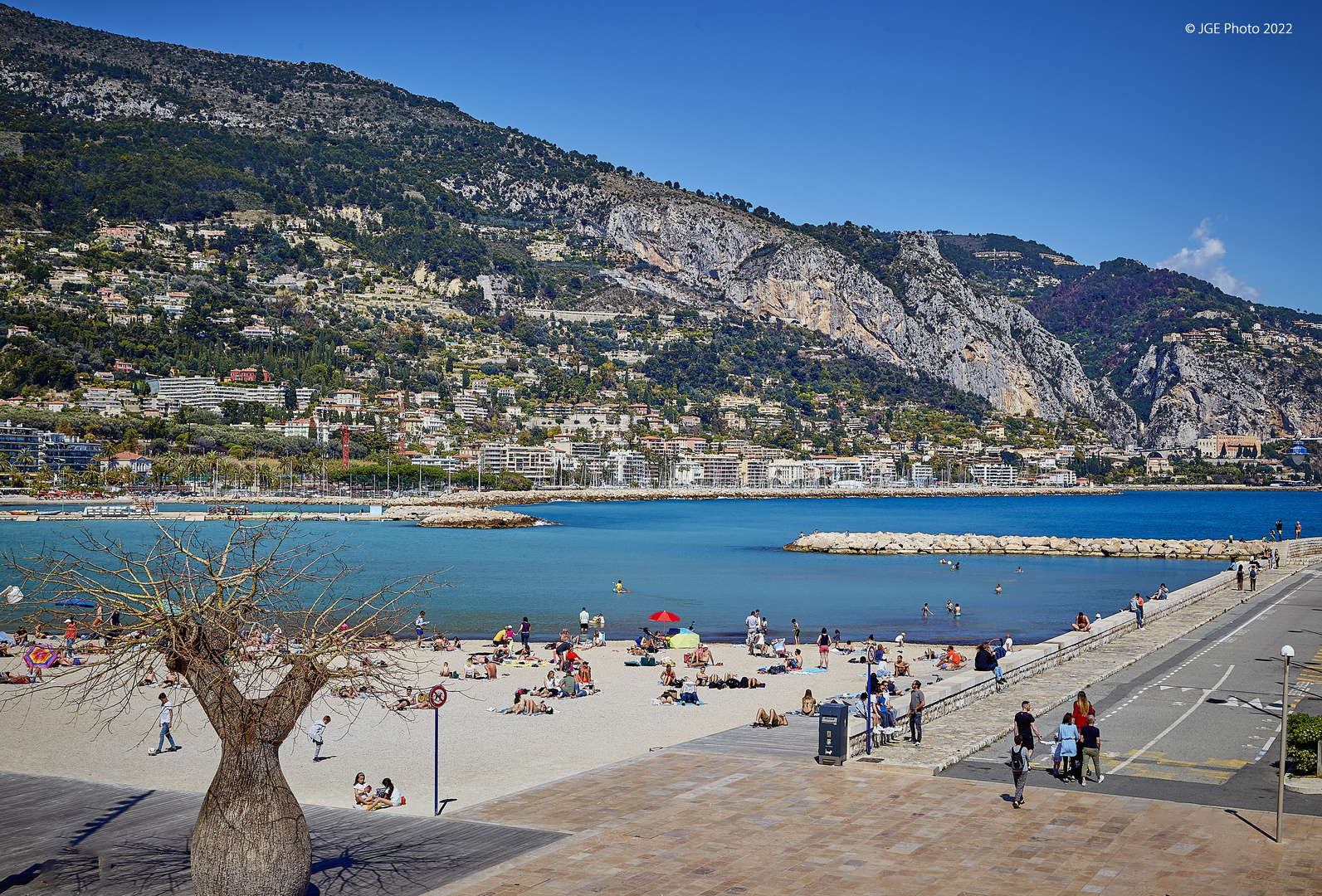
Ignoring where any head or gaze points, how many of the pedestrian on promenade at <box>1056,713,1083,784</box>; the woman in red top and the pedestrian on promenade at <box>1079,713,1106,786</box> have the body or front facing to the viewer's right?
0

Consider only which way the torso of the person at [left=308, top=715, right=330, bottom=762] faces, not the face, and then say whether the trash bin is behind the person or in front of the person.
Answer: in front

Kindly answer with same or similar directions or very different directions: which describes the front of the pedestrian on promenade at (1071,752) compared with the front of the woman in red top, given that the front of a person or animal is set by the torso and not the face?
same or similar directions

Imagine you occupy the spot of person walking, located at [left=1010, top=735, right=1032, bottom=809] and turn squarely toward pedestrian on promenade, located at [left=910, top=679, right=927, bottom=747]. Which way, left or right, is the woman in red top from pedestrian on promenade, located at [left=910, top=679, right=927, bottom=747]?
right

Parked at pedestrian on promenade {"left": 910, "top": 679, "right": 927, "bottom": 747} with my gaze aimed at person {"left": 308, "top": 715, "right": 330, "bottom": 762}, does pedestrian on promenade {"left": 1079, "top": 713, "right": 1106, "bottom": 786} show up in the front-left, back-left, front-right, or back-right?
back-left
